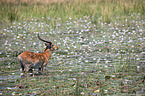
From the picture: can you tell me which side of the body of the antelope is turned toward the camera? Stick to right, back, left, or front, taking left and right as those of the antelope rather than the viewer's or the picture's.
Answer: right
